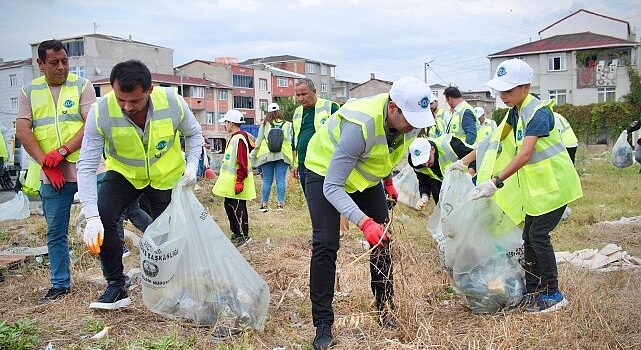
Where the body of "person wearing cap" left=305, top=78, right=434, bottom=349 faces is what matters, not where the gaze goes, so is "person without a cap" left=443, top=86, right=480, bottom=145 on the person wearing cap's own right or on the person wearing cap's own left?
on the person wearing cap's own left

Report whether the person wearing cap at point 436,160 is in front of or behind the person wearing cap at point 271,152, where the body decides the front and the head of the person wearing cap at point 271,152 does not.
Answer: behind

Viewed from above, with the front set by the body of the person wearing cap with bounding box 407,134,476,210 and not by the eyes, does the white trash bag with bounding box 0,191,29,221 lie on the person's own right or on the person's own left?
on the person's own right

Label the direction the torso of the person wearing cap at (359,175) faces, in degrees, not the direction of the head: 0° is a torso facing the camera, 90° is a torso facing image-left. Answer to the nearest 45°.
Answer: approximately 315°

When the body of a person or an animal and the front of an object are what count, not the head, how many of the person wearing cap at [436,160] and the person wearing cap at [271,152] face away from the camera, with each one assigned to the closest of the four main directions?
1

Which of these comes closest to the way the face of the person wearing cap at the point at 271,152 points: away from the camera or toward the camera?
away from the camera

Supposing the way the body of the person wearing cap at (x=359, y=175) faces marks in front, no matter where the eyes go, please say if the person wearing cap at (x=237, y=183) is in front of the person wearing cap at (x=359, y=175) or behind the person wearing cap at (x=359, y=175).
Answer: behind

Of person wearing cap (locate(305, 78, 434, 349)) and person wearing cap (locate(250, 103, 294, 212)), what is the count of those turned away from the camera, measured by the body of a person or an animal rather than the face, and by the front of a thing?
1

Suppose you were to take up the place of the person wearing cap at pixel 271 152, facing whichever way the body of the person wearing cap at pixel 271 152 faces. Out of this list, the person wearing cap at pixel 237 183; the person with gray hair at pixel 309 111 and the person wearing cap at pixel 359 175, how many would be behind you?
3

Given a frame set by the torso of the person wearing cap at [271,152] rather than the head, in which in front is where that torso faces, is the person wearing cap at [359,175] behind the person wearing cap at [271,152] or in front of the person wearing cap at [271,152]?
behind

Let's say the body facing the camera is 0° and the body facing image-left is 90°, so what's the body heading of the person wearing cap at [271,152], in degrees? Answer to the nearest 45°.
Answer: approximately 180°

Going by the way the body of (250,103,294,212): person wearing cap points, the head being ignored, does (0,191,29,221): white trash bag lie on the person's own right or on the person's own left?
on the person's own left
